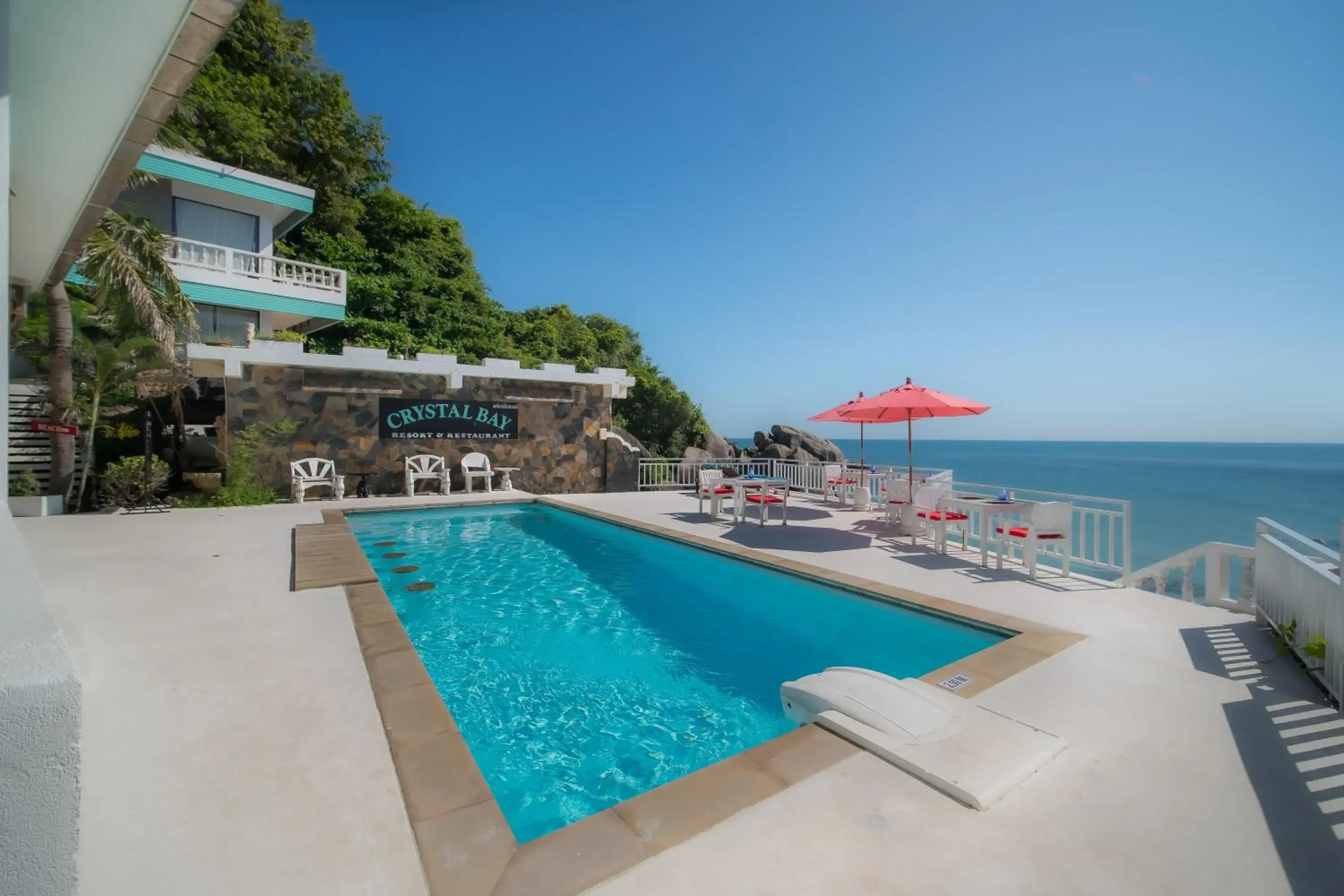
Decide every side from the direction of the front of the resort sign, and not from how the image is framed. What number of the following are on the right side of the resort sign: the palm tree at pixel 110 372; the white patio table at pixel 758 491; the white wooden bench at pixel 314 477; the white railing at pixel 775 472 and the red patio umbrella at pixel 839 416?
2

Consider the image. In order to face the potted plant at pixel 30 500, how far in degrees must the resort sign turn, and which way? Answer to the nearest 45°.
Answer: approximately 90° to its right

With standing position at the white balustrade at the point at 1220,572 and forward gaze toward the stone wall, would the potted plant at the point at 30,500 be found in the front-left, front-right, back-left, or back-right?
front-left

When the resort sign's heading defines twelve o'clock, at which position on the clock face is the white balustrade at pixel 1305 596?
The white balustrade is roughly at 11 o'clock from the resort sign.

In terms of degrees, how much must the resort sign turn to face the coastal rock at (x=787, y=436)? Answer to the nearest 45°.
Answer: approximately 135° to its left

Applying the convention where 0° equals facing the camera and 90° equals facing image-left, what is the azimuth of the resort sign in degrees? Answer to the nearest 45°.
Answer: approximately 0°

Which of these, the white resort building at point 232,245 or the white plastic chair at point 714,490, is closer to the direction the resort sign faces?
the white plastic chair

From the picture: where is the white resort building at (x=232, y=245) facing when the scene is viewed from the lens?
facing the viewer and to the right of the viewer

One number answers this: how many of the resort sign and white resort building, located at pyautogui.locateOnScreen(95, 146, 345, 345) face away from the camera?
0

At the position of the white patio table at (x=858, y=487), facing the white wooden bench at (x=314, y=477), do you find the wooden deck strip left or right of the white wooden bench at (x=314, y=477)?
left

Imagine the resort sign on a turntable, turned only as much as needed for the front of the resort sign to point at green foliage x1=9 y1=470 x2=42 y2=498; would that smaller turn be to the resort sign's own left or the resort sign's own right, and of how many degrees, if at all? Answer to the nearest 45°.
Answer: approximately 90° to the resort sign's own right

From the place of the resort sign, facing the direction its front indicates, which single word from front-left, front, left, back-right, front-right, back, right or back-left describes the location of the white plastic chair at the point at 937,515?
front-left

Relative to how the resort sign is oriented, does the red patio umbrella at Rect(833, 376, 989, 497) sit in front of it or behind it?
in front

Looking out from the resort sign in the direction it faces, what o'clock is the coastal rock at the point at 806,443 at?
The coastal rock is roughly at 8 o'clock from the resort sign.

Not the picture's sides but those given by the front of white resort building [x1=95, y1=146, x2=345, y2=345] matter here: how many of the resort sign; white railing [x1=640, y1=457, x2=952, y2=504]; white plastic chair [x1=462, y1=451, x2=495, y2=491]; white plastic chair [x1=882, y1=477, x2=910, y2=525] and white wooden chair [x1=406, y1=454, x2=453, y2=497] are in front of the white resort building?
5

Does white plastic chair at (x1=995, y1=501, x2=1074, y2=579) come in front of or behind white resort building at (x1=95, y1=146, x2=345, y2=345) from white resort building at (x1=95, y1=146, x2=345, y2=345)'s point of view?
in front
